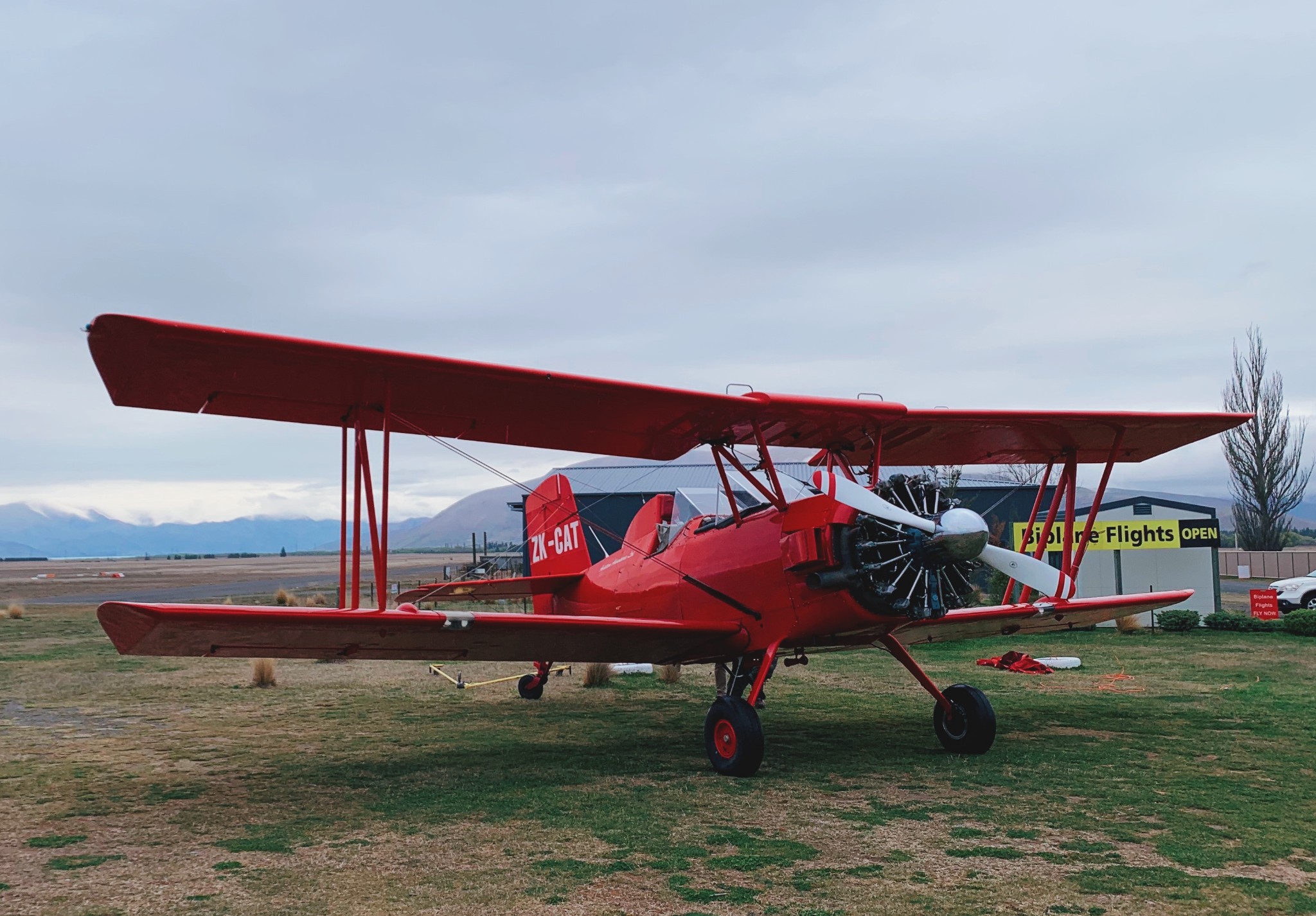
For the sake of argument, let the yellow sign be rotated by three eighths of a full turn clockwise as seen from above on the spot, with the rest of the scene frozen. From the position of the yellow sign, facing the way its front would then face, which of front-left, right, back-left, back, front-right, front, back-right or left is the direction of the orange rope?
back-left

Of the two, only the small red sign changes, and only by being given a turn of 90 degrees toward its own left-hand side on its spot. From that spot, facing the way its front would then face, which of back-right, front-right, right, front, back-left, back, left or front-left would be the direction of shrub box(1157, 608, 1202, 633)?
back-right

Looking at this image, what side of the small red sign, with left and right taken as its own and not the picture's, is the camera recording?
front

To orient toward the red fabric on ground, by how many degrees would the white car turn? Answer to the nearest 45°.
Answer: approximately 45° to its left

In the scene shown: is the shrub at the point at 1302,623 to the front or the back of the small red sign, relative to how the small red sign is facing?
to the front

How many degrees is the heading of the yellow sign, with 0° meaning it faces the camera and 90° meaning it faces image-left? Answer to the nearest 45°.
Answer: approximately 0°

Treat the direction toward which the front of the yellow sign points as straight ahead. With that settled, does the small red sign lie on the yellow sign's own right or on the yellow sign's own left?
on the yellow sign's own left

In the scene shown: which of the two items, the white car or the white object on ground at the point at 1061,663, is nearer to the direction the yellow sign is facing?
the white object on ground

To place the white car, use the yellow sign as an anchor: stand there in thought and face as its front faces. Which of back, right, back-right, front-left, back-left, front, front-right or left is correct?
back-left

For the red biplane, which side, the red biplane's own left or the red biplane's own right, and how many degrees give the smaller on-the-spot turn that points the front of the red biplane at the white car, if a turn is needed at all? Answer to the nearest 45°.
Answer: approximately 90° to the red biplane's own left

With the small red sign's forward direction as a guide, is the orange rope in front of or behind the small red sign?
in front

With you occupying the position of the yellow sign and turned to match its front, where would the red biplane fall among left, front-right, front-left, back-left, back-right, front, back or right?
front

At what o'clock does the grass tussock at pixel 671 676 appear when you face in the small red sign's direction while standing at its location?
The grass tussock is roughly at 1 o'clock from the small red sign.

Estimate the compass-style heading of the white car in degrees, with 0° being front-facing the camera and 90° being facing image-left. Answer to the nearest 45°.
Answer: approximately 45°

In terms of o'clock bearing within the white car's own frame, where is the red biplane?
The red biplane is roughly at 11 o'clock from the white car.

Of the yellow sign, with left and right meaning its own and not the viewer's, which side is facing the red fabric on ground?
front

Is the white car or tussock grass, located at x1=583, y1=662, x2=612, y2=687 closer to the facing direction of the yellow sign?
the tussock grass

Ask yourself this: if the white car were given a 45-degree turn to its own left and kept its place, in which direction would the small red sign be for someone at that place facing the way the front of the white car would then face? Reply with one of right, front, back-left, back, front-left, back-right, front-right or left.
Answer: front
